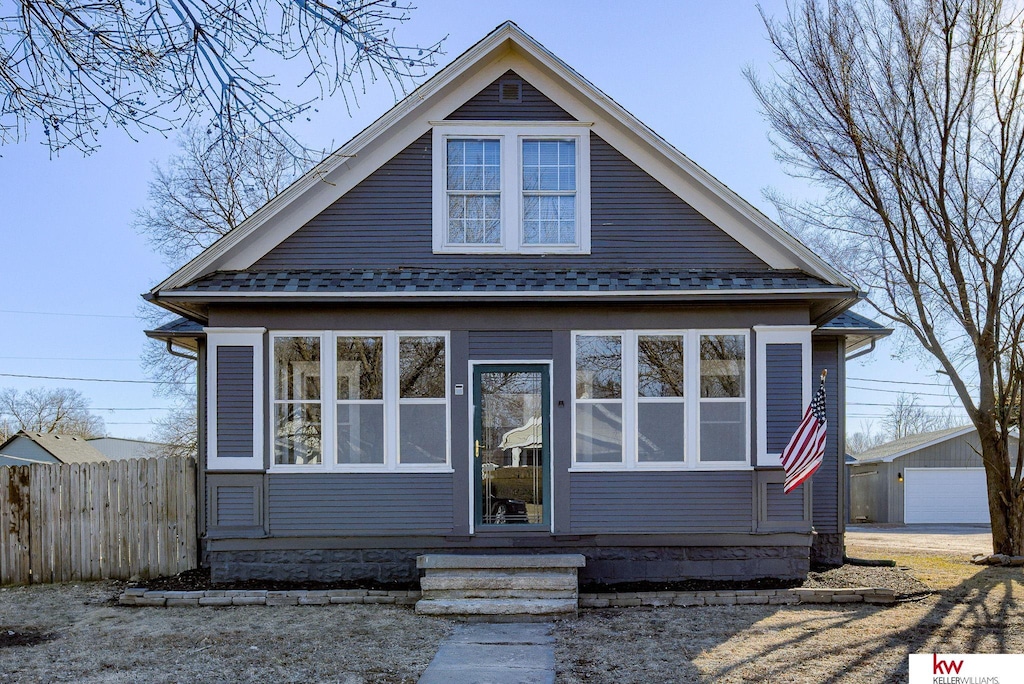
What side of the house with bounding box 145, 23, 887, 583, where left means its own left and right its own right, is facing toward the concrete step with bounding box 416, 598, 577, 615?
front

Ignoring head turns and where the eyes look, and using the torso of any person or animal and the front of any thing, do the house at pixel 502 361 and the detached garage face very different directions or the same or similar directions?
same or similar directions

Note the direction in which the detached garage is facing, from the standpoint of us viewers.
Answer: facing the viewer

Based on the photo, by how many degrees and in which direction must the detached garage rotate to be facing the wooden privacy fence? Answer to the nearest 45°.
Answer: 0° — it already faces it

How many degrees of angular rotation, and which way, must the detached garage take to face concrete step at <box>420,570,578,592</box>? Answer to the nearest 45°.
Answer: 0° — it already faces it

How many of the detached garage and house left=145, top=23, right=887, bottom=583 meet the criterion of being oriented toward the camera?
2

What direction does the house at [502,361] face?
toward the camera

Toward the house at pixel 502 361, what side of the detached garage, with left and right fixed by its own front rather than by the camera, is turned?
front
